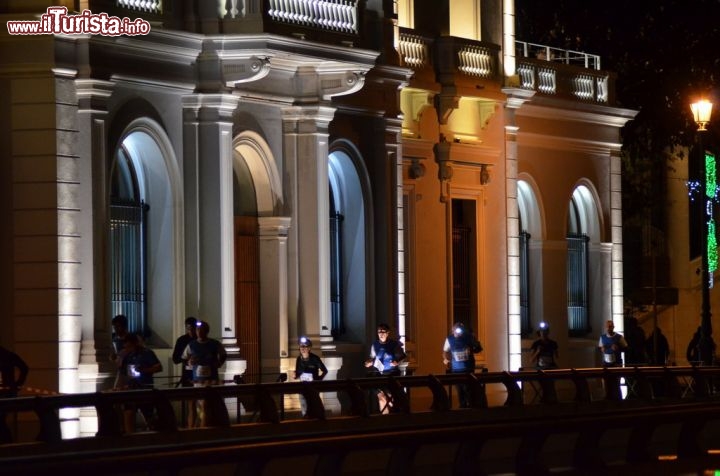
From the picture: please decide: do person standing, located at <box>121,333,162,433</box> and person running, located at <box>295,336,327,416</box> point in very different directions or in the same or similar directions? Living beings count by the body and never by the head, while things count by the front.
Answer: same or similar directions

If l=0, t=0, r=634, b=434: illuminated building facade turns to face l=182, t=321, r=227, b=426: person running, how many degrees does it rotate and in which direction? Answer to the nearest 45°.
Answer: approximately 45° to its right

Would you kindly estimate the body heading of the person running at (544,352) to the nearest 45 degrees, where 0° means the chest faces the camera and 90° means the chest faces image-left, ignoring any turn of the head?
approximately 0°

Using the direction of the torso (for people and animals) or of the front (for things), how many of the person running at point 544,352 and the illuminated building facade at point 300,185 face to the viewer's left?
0

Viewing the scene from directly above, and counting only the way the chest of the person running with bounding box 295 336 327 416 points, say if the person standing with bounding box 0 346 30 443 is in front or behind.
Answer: in front

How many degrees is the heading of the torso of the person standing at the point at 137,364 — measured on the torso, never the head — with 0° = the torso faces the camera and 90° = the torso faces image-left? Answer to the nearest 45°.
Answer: approximately 45°

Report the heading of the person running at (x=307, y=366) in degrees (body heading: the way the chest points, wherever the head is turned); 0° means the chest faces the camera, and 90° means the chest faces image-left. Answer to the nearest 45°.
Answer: approximately 45°

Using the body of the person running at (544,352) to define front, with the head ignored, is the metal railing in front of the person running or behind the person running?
in front

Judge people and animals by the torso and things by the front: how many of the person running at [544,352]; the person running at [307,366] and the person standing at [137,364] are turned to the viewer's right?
0
